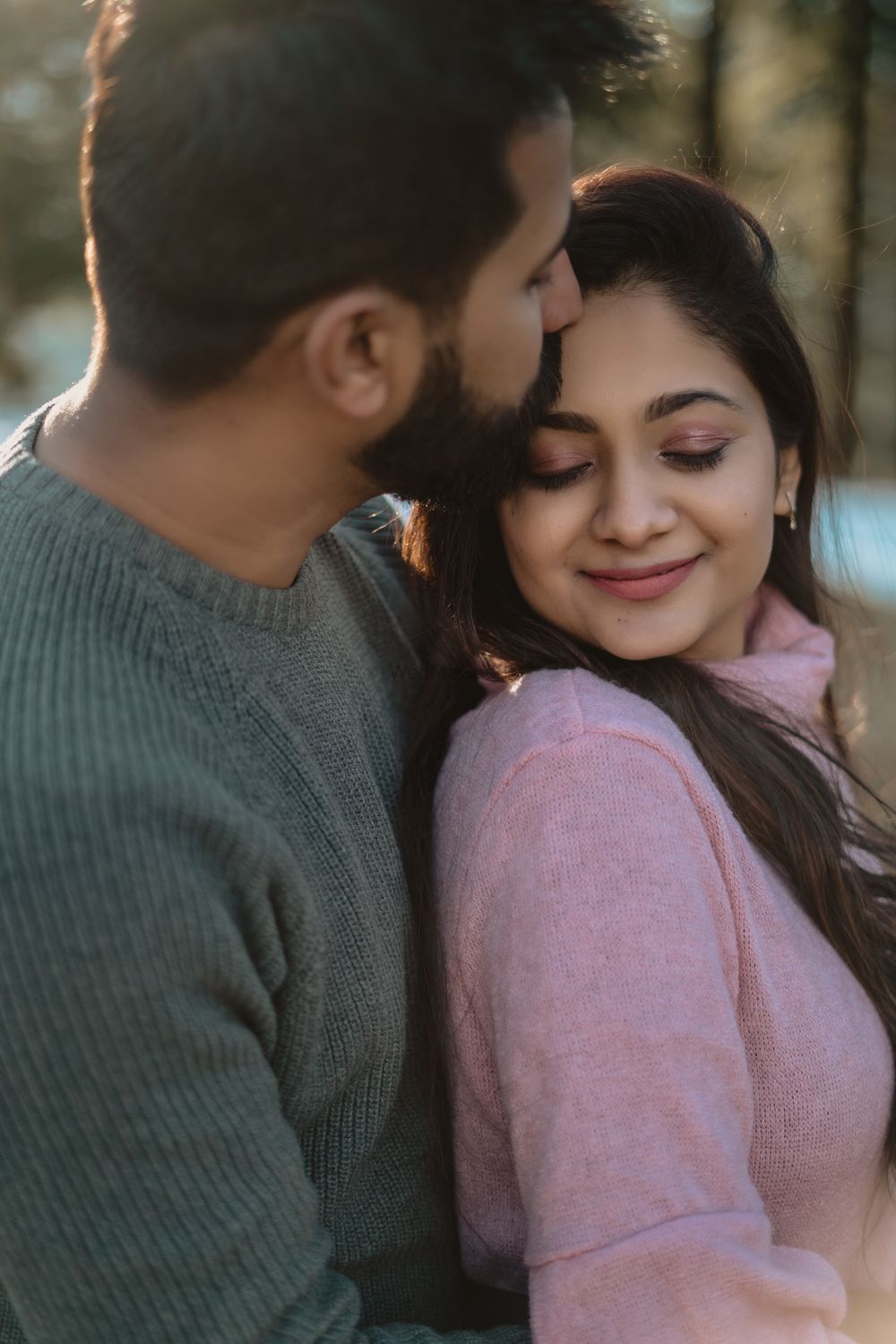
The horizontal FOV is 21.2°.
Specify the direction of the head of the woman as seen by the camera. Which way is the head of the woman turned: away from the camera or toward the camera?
toward the camera

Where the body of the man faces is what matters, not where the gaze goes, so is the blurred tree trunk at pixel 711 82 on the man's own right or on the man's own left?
on the man's own left

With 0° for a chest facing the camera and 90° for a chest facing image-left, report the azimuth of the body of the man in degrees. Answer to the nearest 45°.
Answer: approximately 270°
